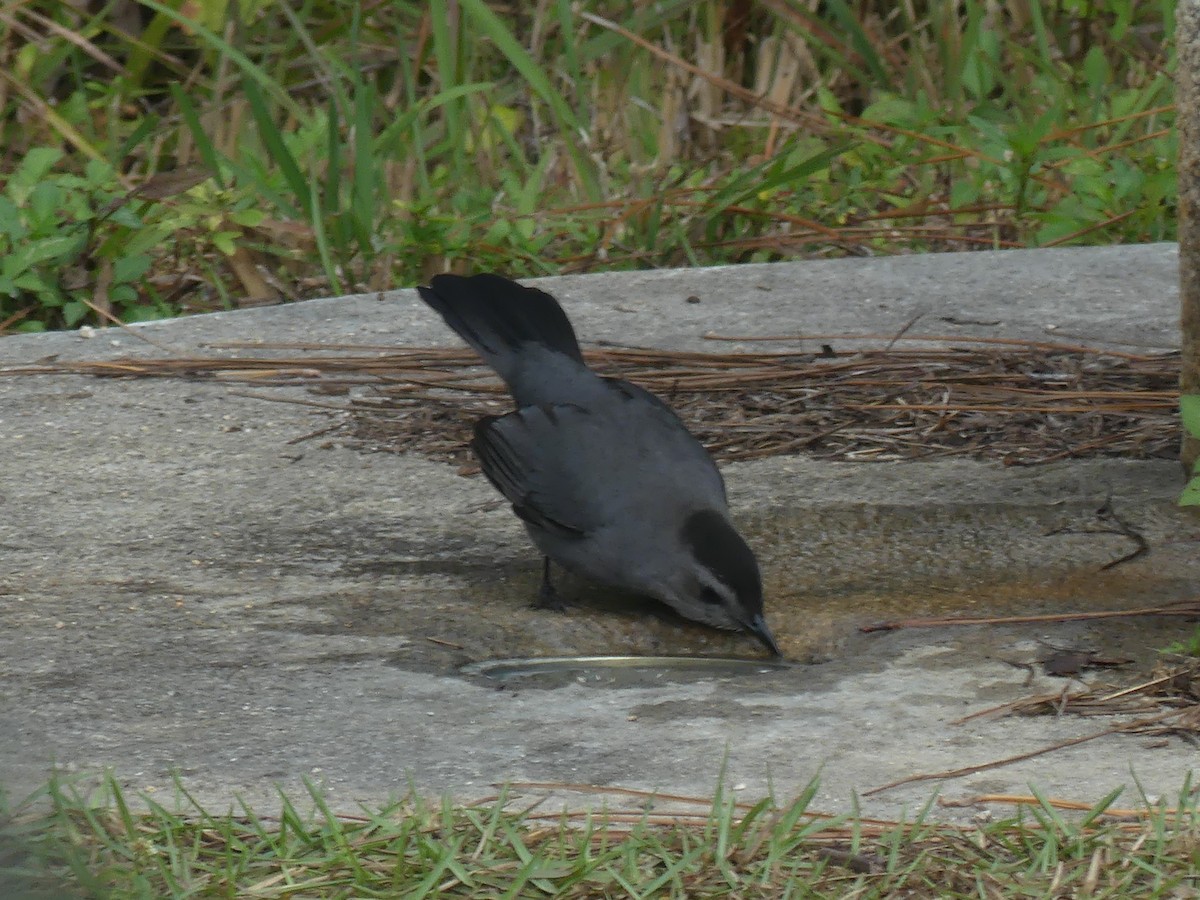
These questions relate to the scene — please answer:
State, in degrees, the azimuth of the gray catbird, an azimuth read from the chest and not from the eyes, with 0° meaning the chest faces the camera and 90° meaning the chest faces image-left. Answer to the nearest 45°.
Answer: approximately 315°
